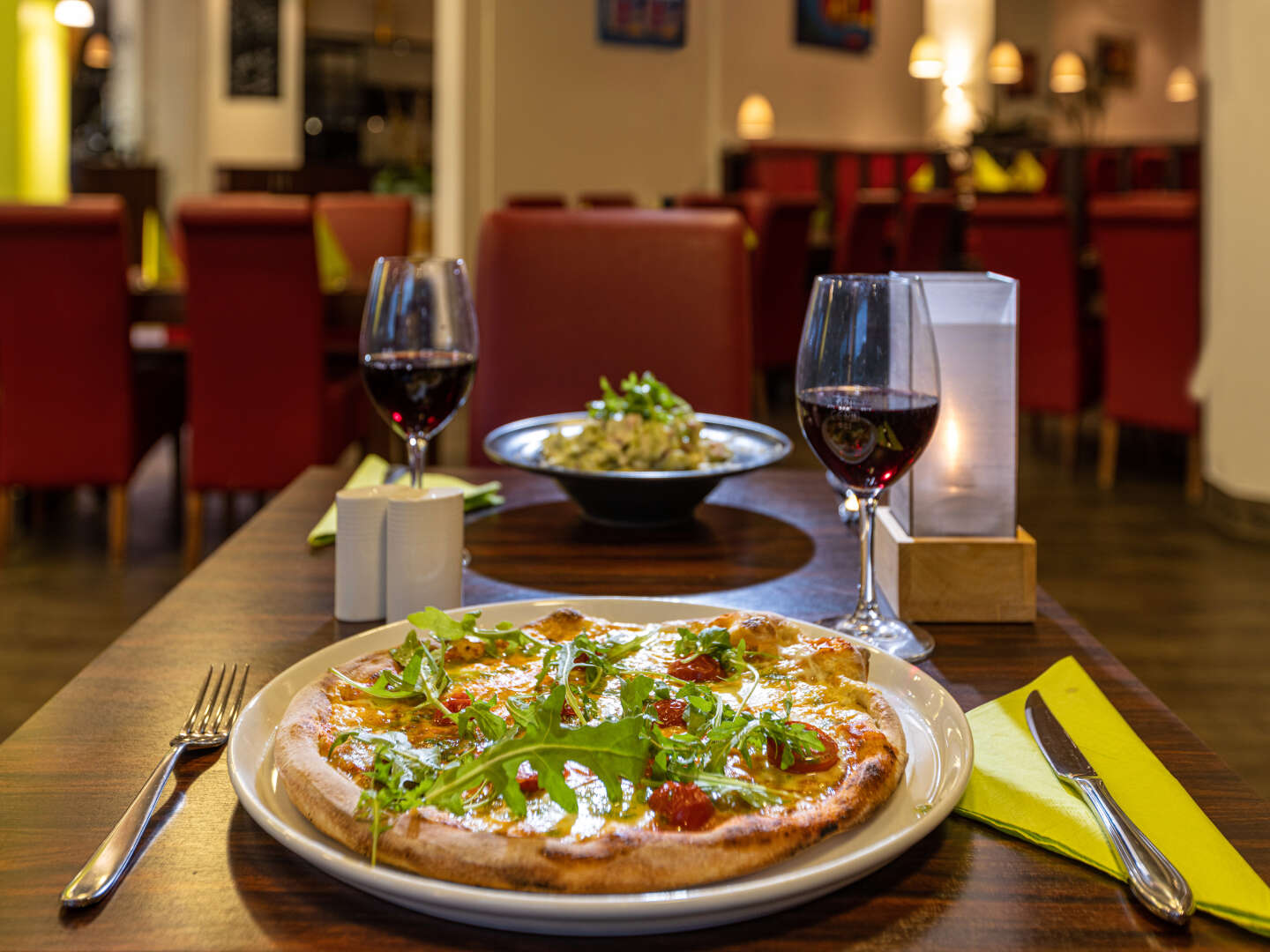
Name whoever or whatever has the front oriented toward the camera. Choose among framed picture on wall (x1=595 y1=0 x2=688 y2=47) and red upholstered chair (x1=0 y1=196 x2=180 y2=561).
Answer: the framed picture on wall

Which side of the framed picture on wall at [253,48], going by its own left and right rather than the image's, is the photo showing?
front

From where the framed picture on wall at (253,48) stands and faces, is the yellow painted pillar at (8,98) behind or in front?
in front

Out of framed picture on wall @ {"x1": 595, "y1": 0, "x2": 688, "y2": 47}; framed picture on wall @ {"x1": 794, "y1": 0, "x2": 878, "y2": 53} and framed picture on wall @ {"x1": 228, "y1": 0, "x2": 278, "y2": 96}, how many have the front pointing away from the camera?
0

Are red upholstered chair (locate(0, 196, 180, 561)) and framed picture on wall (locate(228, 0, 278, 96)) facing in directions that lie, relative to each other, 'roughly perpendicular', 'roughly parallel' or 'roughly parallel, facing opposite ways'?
roughly parallel, facing opposite ways

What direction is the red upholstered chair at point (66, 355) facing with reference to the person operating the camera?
facing away from the viewer

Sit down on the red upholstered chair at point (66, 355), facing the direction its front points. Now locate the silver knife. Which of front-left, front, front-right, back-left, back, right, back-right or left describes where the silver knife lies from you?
back

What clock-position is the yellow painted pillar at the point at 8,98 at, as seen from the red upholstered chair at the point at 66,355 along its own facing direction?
The yellow painted pillar is roughly at 12 o'clock from the red upholstered chair.

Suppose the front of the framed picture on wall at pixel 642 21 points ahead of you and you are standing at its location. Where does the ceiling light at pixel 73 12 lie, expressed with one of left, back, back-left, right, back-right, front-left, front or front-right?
right

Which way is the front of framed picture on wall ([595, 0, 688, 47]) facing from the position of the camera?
facing the viewer

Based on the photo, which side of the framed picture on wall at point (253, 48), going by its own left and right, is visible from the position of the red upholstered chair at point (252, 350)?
front
